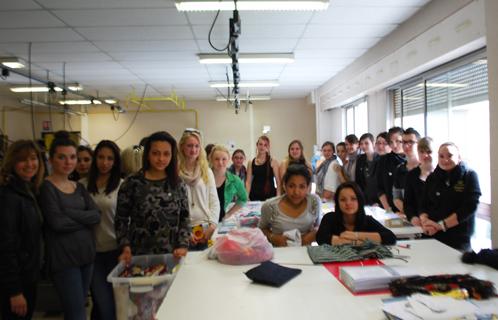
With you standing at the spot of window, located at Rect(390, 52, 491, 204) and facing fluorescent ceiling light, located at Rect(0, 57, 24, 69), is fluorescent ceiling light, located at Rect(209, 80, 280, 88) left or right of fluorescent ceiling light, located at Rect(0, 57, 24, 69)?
right

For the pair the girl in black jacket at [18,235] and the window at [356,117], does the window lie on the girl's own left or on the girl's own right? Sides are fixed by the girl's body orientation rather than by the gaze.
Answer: on the girl's own left

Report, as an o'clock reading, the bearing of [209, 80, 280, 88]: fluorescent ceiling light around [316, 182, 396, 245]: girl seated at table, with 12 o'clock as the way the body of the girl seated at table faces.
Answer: The fluorescent ceiling light is roughly at 5 o'clock from the girl seated at table.

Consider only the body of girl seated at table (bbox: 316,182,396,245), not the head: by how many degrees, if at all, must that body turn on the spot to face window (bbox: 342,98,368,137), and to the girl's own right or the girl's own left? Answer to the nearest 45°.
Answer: approximately 180°

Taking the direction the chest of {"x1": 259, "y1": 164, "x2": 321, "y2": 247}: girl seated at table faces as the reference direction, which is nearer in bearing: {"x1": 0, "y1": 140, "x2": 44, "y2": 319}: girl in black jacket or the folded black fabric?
the folded black fabric

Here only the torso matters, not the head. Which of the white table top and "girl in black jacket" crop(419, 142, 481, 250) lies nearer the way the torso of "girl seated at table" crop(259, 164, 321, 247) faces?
the white table top
